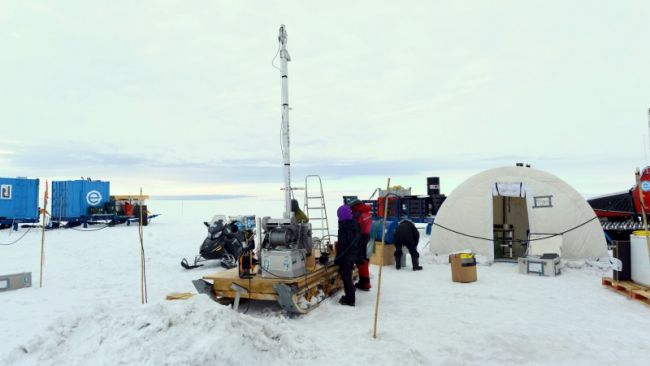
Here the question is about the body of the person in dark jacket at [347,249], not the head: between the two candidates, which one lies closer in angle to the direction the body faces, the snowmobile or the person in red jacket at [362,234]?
the snowmobile

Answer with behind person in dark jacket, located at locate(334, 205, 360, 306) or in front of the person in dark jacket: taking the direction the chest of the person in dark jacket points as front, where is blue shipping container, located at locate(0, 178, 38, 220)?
in front

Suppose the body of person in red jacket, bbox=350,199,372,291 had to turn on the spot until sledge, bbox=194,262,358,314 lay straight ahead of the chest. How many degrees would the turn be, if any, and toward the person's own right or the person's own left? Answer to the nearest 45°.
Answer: approximately 45° to the person's own left

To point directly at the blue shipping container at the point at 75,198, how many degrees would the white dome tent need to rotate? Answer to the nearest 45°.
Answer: approximately 90° to its right

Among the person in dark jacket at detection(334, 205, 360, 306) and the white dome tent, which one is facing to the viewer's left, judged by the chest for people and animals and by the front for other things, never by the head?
the person in dark jacket

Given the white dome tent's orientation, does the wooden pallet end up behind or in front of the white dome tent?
in front

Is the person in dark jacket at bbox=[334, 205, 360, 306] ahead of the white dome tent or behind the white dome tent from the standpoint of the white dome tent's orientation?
ahead

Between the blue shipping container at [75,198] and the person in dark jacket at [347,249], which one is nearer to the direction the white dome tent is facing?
the person in dark jacket

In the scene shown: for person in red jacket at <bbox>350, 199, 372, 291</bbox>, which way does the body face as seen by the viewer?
to the viewer's left

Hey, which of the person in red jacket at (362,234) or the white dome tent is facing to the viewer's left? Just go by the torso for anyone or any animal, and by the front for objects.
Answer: the person in red jacket

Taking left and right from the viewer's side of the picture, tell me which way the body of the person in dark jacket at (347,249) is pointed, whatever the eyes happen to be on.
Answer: facing to the left of the viewer

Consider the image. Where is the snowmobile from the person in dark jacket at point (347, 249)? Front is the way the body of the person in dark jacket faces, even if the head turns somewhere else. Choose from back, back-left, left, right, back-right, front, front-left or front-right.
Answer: front-right
